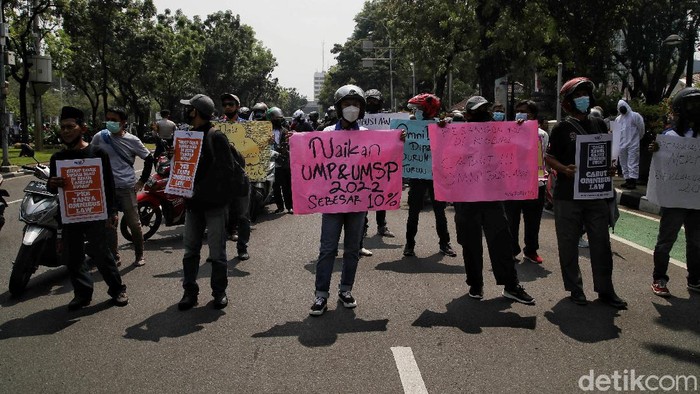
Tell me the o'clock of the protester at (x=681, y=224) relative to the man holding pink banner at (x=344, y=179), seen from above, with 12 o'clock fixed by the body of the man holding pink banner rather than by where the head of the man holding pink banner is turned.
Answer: The protester is roughly at 9 o'clock from the man holding pink banner.

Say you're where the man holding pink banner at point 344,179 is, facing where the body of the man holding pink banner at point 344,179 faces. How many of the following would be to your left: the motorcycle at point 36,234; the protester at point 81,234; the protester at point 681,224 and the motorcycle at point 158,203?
1

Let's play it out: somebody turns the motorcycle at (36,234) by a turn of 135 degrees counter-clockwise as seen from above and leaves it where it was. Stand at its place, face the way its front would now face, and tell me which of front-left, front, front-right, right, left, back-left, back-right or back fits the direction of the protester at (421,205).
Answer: front

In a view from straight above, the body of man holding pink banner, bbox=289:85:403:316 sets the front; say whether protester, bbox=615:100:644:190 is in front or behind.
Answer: behind

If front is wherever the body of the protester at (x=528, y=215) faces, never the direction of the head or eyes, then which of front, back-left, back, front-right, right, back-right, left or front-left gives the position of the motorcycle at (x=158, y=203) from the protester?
right

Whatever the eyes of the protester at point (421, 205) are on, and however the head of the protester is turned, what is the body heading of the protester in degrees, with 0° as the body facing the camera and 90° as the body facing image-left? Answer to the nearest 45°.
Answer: approximately 0°

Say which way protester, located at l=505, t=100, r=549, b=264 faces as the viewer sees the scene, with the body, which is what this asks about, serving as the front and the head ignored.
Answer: toward the camera

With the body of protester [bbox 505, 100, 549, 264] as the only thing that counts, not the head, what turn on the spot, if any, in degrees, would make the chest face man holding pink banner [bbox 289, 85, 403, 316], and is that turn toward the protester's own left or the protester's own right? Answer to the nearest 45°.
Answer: approximately 45° to the protester's own right

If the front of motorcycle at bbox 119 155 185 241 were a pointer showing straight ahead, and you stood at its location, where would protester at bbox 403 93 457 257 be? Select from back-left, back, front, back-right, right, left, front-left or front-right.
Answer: left

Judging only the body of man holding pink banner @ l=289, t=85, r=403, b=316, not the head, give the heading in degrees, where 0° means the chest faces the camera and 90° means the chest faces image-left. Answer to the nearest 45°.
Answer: approximately 0°

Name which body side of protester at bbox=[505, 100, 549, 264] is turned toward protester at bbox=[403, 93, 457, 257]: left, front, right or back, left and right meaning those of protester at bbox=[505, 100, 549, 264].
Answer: right

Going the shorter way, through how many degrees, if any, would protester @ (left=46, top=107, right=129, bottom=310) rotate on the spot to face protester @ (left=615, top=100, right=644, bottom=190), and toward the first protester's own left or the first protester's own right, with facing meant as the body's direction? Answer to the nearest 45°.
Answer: approximately 90° to the first protester's own left

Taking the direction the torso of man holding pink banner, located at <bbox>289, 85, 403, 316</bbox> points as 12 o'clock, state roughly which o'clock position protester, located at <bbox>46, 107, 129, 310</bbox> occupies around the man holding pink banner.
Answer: The protester is roughly at 3 o'clock from the man holding pink banner.
